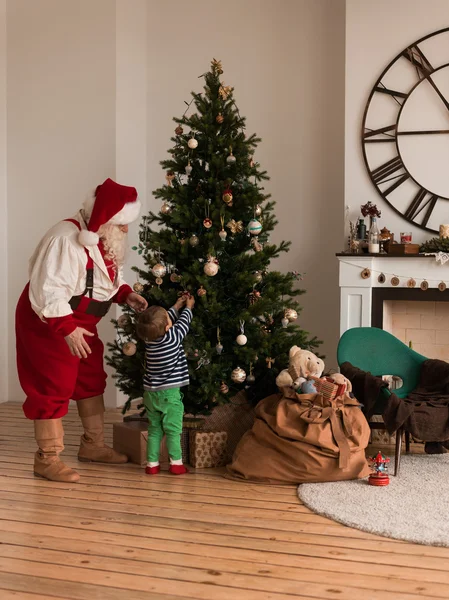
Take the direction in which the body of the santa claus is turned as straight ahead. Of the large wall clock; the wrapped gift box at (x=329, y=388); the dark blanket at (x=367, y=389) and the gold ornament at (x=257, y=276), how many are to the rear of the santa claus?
0

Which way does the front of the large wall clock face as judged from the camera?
facing the viewer

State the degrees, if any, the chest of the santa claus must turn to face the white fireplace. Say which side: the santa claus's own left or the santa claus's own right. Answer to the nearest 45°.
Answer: approximately 45° to the santa claus's own left

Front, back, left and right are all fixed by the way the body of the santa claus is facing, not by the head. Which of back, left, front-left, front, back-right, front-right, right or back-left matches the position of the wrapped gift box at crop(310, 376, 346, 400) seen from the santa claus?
front

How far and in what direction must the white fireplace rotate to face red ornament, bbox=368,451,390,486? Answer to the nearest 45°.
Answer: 0° — it already faces it

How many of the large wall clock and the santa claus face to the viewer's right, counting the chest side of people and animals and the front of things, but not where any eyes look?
1

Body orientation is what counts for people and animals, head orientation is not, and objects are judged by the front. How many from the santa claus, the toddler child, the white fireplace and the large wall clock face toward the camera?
2

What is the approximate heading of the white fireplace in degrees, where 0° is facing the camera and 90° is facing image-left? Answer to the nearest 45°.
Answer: approximately 0°

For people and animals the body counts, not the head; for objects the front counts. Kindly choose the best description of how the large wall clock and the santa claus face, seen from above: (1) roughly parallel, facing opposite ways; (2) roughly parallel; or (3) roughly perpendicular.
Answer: roughly perpendicular

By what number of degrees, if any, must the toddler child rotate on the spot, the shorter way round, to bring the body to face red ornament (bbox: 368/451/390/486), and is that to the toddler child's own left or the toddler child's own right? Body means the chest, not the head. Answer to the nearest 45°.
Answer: approximately 45° to the toddler child's own right

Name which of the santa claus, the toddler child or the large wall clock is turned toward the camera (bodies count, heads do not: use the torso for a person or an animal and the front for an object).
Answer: the large wall clock

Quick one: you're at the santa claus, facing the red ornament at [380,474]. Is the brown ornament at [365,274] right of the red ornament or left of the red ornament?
left

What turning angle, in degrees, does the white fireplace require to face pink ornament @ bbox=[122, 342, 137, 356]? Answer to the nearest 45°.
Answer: approximately 45° to its right

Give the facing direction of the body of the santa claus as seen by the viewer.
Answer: to the viewer's right

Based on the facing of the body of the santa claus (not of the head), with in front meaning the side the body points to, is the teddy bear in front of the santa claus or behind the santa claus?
in front

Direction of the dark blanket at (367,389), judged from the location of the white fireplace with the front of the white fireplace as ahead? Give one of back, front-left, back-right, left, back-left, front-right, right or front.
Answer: front

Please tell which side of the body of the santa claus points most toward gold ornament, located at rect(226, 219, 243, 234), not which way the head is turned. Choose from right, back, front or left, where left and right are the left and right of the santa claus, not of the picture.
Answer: front

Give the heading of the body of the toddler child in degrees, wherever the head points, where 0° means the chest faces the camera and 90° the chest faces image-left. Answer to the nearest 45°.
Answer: approximately 225°
